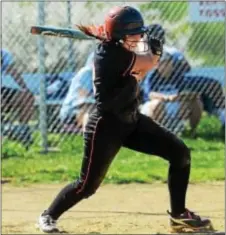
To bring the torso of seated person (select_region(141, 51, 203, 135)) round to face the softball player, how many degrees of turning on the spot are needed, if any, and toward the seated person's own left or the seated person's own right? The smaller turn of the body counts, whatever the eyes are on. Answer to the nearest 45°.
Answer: approximately 45° to the seated person's own right

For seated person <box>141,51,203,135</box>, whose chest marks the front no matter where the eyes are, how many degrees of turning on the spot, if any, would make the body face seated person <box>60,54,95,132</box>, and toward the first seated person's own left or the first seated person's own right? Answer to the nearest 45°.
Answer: approximately 90° to the first seated person's own right

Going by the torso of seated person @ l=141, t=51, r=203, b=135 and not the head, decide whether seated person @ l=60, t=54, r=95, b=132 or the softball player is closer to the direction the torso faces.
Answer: the softball player

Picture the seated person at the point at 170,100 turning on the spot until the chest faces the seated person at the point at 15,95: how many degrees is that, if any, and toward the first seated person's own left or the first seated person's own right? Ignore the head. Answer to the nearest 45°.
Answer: approximately 135° to the first seated person's own right

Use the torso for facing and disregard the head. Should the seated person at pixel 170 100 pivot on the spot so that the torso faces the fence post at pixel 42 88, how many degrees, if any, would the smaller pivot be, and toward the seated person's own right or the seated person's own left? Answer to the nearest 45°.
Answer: approximately 90° to the seated person's own right

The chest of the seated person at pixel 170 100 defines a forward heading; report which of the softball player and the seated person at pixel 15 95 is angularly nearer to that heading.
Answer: the softball player

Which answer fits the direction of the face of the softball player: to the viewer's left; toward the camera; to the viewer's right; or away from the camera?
to the viewer's right

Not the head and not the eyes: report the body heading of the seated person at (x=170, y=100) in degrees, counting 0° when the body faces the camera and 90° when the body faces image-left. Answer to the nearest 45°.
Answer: approximately 315°
